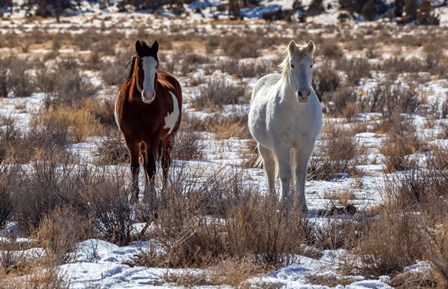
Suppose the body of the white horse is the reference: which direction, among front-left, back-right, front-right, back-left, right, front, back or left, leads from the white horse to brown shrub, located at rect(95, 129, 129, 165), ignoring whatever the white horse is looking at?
back-right

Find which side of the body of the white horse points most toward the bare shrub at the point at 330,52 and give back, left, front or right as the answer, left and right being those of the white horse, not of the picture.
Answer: back

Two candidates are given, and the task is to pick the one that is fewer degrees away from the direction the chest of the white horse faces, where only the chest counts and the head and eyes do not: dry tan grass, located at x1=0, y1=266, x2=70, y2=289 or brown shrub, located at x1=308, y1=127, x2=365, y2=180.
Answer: the dry tan grass

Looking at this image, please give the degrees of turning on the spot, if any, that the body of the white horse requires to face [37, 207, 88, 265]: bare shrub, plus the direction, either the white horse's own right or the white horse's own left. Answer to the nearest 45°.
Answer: approximately 45° to the white horse's own right

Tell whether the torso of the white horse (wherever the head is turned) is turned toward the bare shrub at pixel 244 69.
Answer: no

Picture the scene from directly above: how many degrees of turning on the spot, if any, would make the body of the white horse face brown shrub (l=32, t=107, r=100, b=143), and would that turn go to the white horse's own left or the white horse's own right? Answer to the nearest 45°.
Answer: approximately 135° to the white horse's own right

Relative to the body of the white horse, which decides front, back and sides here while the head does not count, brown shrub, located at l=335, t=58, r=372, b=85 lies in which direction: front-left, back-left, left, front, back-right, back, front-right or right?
back

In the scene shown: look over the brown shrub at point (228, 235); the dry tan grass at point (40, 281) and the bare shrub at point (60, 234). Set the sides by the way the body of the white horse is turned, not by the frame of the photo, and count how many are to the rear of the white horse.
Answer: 0

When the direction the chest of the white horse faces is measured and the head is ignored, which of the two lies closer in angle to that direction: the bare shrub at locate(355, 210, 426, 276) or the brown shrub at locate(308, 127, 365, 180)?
the bare shrub

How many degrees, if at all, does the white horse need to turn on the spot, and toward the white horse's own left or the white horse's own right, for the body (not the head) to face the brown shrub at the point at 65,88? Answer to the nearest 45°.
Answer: approximately 135° to the white horse's own right

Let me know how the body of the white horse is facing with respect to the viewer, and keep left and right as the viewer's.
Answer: facing the viewer

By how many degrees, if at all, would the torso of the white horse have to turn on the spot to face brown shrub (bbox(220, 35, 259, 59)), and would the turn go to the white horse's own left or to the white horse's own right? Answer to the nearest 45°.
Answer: approximately 180°

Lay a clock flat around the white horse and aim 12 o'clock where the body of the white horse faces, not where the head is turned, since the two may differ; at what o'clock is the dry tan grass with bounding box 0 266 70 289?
The dry tan grass is roughly at 1 o'clock from the white horse.

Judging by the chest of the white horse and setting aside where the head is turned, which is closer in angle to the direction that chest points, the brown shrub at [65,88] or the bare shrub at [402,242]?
the bare shrub

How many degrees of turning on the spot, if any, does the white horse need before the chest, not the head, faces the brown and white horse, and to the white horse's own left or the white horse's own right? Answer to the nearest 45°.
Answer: approximately 90° to the white horse's own right

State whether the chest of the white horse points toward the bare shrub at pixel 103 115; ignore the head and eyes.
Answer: no

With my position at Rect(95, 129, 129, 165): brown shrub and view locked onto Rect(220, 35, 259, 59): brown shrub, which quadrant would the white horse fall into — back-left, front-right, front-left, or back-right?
back-right

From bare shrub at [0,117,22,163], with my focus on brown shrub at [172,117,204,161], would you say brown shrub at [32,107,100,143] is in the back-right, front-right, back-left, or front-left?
front-left

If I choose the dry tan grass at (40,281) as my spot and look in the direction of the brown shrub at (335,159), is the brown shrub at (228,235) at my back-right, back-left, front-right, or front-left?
front-right

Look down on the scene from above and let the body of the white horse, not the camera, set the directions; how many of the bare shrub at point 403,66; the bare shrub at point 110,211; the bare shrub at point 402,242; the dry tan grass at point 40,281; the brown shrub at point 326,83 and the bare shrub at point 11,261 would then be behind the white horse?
2

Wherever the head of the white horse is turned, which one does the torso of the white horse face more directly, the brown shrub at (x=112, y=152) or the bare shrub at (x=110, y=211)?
the bare shrub
